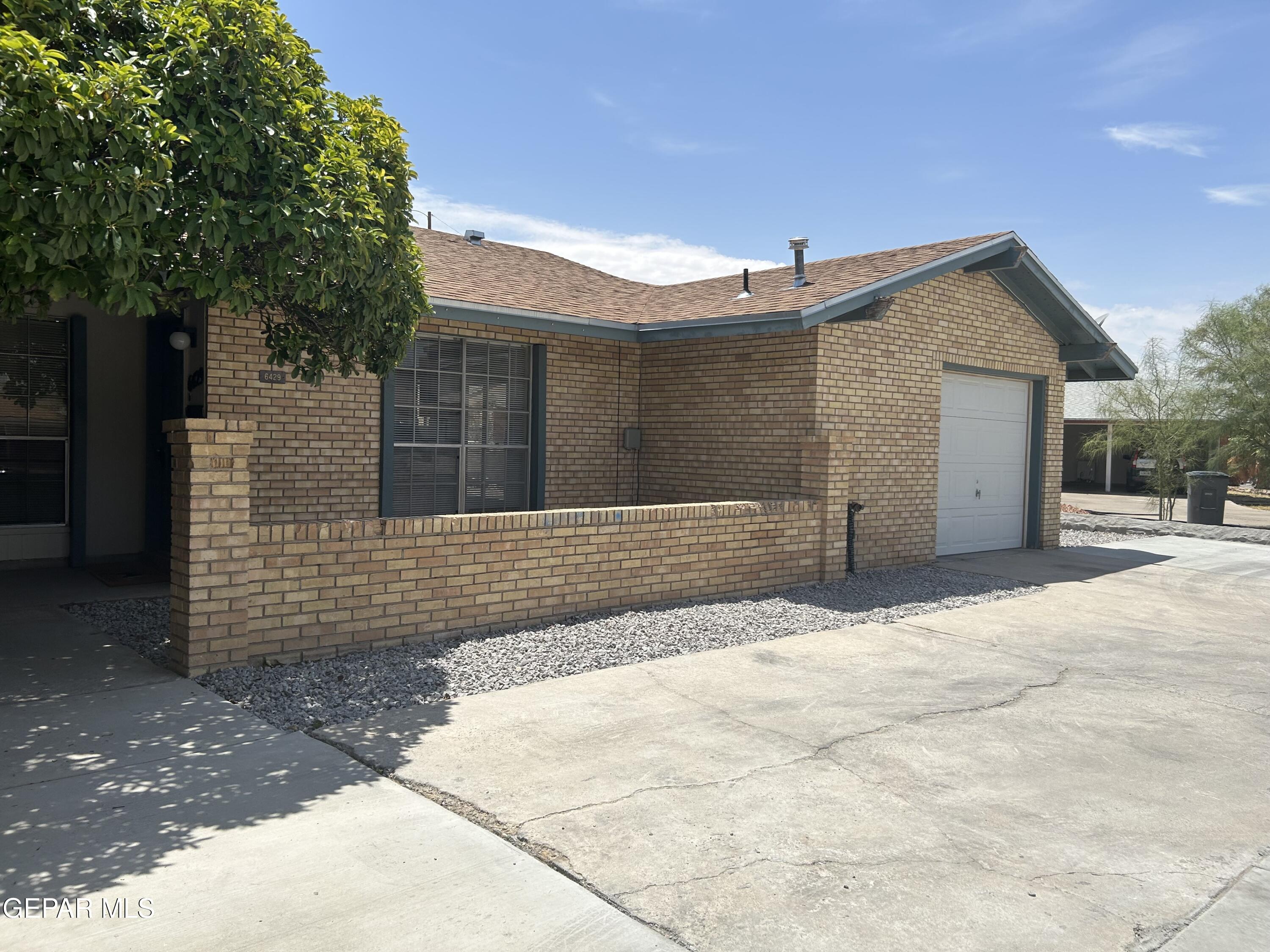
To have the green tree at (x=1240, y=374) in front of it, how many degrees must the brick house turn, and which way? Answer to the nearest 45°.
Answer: approximately 90° to its left

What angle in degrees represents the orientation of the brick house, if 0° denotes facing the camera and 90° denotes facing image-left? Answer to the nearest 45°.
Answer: approximately 315°

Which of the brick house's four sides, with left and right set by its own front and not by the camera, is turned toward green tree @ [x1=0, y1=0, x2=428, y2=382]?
right

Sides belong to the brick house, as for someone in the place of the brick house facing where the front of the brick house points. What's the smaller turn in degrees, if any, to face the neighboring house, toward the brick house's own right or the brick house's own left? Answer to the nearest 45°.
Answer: approximately 90° to the brick house's own left

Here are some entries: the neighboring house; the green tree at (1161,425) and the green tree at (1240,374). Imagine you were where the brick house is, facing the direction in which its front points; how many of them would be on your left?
3

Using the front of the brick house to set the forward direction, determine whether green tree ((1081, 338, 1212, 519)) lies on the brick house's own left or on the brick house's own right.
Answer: on the brick house's own left
